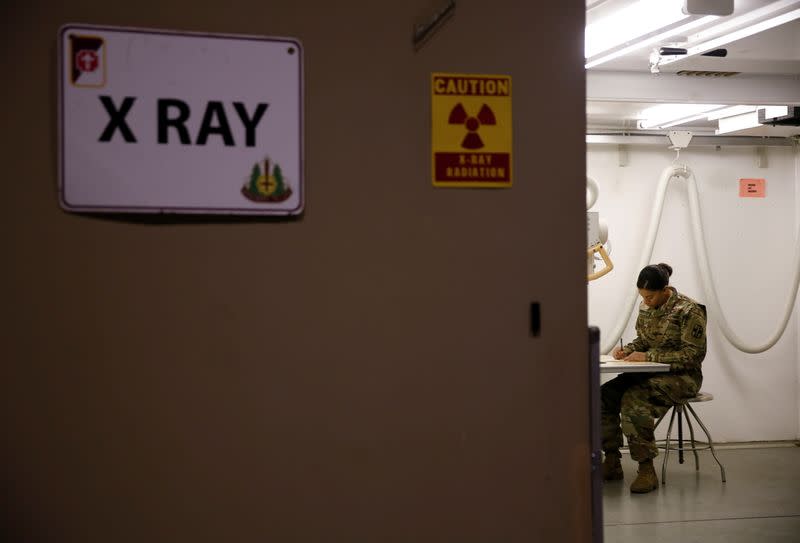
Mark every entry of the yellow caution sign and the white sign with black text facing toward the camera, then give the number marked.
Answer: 2

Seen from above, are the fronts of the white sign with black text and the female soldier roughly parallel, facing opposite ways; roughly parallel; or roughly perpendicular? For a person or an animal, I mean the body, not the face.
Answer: roughly perpendicular

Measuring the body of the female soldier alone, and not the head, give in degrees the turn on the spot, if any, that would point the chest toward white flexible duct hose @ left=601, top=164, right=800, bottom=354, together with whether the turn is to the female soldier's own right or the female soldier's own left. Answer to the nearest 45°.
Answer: approximately 135° to the female soldier's own right

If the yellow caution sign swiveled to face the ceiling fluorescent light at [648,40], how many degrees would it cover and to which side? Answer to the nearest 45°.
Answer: approximately 180°

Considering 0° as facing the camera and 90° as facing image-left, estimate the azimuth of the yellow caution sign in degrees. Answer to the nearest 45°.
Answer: approximately 0°
